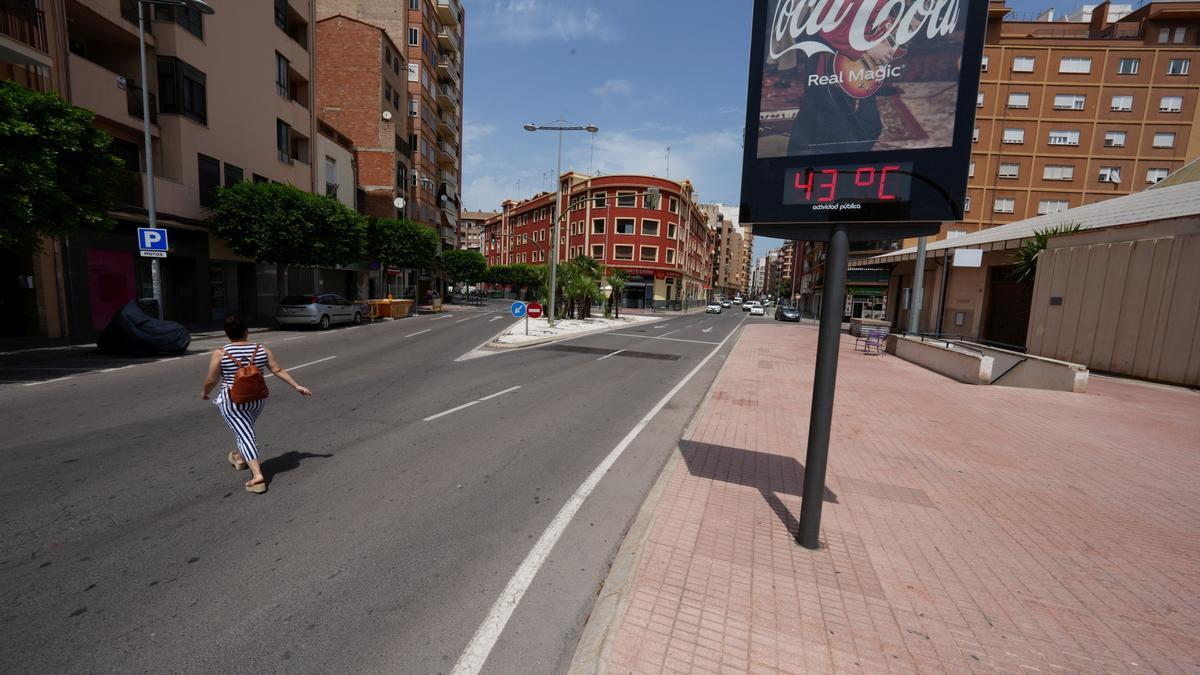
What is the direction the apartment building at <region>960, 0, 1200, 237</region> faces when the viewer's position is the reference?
facing the viewer

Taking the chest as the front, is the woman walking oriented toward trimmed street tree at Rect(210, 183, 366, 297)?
yes

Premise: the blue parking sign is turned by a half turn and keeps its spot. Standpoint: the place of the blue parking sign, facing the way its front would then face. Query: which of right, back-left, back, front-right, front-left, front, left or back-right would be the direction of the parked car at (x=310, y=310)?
front-right

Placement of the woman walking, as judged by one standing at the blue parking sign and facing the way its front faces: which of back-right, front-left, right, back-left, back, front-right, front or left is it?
front

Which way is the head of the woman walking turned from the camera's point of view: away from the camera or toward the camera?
away from the camera

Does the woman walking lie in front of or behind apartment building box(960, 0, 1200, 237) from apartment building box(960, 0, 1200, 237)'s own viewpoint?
in front

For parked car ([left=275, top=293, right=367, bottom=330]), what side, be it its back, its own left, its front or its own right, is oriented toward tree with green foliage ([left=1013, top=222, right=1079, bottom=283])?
right

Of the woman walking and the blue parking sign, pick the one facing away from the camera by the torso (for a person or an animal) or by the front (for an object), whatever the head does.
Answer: the woman walking

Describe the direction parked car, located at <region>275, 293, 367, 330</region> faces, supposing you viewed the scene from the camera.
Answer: facing away from the viewer and to the right of the viewer

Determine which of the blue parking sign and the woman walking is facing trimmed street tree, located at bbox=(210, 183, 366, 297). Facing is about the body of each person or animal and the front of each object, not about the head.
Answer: the woman walking

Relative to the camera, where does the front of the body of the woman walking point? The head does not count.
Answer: away from the camera

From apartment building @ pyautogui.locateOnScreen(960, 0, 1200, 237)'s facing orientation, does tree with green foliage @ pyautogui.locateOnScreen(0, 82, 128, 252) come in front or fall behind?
in front
